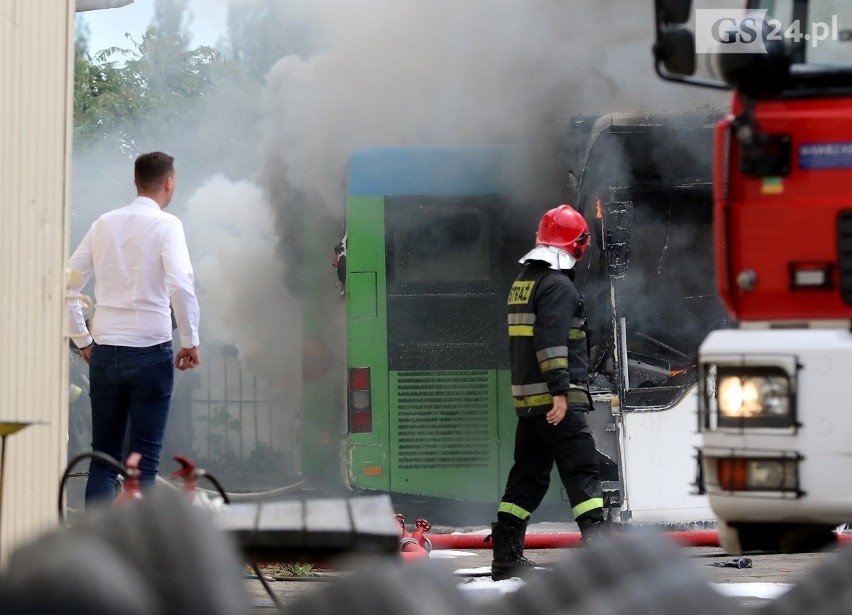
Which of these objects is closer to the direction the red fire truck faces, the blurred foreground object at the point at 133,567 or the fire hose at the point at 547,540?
the blurred foreground object

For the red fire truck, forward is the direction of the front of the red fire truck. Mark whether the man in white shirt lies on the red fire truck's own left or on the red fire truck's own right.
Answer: on the red fire truck's own right

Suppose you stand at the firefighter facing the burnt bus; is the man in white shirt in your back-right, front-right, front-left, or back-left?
back-left

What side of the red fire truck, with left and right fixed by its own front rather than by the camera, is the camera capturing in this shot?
front

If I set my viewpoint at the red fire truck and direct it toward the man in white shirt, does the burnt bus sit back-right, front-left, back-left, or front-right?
front-right

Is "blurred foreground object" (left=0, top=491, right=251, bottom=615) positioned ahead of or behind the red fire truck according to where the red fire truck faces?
ahead

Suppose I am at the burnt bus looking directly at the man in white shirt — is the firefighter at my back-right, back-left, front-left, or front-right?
front-left

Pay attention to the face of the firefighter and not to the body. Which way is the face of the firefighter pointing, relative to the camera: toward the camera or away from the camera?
away from the camera
